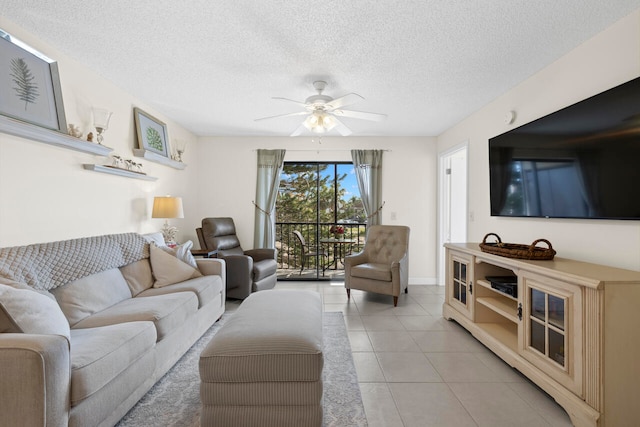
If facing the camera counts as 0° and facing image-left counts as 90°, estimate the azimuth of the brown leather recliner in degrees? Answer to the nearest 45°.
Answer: approximately 315°

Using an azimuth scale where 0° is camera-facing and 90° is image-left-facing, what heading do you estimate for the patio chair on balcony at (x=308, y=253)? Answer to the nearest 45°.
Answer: approximately 270°

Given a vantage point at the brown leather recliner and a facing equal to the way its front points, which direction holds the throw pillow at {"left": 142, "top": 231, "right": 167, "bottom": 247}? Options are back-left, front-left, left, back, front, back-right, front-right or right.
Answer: right

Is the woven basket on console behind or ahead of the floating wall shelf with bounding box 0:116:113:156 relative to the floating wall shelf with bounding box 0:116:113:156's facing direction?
ahead

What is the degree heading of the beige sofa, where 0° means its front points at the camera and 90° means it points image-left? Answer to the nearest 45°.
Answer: approximately 315°

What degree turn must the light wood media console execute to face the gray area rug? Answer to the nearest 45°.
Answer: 0° — it already faces it

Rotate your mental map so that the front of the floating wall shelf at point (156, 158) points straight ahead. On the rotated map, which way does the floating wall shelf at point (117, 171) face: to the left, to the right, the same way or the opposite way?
the same way

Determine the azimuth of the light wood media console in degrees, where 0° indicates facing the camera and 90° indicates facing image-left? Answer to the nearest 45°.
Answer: approximately 45°

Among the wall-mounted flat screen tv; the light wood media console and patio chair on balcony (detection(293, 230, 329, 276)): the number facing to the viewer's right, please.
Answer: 1

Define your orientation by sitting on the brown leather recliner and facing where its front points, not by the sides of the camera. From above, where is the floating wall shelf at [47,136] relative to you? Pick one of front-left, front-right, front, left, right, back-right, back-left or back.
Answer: right

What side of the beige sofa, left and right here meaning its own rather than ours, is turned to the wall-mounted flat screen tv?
front

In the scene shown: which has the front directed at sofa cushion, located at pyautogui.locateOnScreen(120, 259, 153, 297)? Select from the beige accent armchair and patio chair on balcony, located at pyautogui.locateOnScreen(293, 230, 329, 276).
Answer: the beige accent armchair

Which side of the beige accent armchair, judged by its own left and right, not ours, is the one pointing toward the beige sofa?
front

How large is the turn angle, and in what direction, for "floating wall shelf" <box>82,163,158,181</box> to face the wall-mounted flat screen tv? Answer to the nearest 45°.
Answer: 0° — it already faces it

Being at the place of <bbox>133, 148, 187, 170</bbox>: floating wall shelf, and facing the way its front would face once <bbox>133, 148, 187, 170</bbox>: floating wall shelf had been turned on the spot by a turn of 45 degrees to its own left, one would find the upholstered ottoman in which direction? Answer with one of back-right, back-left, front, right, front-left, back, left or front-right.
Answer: right

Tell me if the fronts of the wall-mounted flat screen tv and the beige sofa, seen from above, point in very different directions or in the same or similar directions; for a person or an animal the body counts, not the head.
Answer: very different directions

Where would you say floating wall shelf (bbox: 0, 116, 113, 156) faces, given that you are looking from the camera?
facing the viewer and to the right of the viewer
